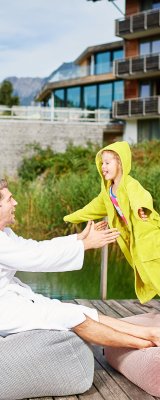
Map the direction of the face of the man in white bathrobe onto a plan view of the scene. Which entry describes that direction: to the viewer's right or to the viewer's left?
to the viewer's right

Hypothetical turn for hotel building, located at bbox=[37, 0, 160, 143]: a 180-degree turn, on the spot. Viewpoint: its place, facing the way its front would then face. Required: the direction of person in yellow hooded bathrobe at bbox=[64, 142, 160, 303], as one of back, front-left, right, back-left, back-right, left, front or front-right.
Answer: back-right

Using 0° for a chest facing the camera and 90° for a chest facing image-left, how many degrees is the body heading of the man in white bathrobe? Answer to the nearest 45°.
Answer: approximately 270°

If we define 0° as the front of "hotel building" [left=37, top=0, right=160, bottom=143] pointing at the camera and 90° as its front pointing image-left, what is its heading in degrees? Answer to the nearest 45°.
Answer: approximately 45°

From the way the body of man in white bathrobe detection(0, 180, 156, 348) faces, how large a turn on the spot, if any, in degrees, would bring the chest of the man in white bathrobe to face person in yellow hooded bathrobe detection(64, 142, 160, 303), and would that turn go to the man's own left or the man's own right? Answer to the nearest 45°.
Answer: approximately 45° to the man's own left

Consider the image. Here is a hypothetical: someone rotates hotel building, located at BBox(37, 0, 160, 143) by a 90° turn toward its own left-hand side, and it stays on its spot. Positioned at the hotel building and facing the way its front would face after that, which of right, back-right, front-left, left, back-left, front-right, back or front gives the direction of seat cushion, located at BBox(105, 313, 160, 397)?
front-right

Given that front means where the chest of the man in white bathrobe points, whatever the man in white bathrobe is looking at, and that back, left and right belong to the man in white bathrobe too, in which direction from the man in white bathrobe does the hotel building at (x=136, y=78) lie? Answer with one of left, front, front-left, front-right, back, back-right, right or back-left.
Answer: left

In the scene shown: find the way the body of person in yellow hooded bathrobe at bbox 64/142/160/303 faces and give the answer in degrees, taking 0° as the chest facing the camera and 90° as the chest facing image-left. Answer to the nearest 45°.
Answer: approximately 45°

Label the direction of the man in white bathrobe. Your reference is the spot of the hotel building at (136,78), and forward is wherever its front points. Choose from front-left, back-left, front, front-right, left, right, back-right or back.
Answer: front-left

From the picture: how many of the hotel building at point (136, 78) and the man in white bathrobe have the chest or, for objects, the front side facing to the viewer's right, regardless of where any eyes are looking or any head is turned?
1
